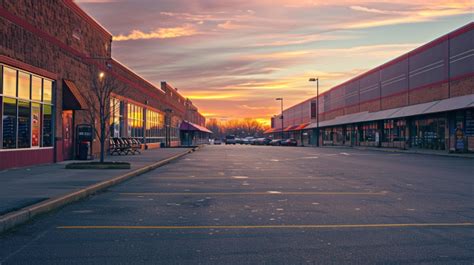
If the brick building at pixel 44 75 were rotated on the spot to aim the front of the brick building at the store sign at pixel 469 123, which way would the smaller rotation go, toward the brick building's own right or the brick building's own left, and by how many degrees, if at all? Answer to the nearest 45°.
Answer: approximately 45° to the brick building's own left

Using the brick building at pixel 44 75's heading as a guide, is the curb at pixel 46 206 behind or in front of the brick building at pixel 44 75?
in front

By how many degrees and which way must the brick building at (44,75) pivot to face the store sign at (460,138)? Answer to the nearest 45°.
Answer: approximately 45° to its left

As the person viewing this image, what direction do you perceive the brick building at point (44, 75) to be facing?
facing the viewer and to the right of the viewer
